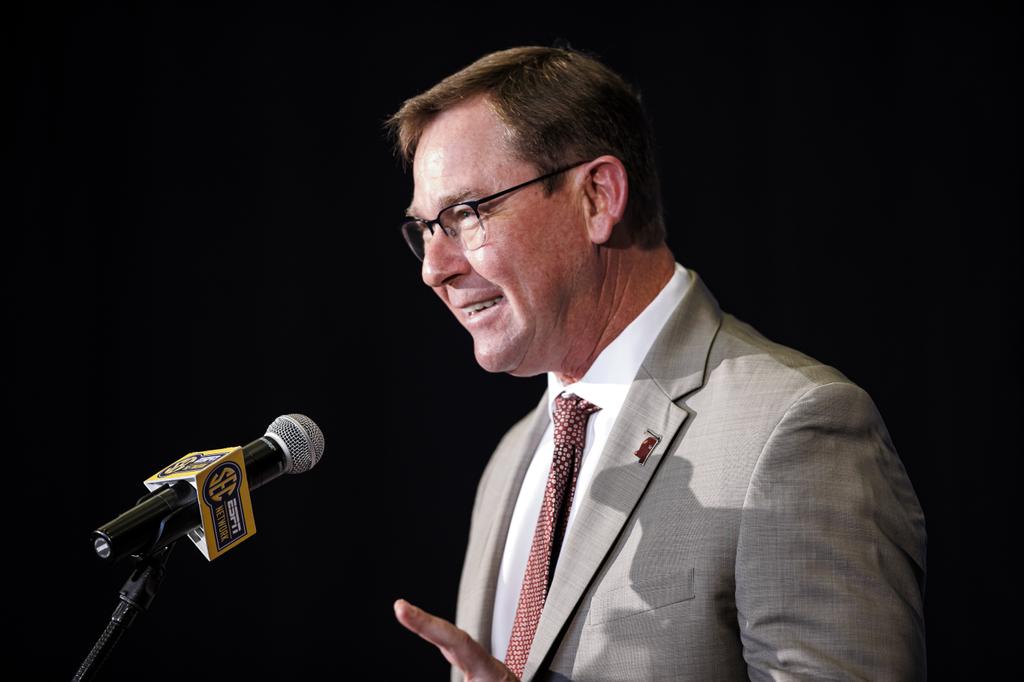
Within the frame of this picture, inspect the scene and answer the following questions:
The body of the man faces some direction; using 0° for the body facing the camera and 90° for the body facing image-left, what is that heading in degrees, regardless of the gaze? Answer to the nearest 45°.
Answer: approximately 45°

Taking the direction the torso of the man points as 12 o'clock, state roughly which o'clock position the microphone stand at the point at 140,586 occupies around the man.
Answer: The microphone stand is roughly at 12 o'clock from the man.
